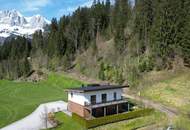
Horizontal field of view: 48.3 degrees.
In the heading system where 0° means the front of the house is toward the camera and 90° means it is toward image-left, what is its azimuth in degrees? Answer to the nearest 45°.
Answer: approximately 315°

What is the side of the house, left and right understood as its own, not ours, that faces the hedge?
front
